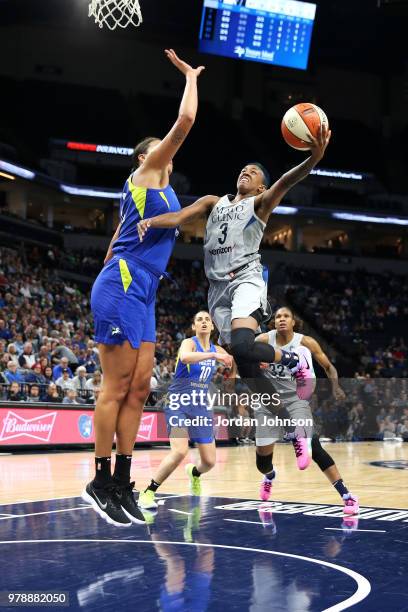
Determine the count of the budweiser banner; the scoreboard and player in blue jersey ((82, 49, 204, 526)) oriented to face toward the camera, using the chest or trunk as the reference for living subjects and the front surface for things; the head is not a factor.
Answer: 2

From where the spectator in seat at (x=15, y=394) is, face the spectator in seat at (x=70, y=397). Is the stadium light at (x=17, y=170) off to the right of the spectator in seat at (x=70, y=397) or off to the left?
left

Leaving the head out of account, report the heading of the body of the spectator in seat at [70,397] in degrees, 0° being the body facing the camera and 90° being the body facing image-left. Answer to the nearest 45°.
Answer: approximately 315°

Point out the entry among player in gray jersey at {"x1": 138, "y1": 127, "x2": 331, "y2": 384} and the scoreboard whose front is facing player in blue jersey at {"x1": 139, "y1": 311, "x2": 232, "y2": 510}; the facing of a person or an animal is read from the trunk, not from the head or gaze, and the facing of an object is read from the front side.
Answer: the scoreboard

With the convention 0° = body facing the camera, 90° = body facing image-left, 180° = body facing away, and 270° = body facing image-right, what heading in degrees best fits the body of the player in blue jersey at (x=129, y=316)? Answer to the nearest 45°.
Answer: approximately 270°

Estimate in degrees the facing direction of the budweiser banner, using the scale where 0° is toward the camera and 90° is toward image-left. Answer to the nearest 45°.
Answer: approximately 0°
